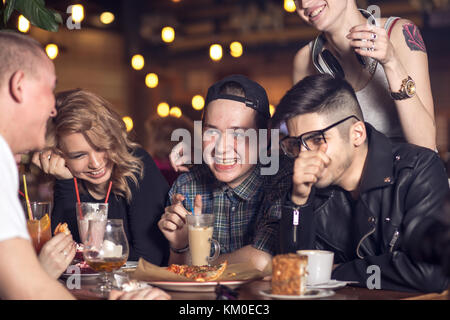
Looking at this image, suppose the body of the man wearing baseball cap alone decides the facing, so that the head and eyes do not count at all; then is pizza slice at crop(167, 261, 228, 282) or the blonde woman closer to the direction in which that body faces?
the pizza slice

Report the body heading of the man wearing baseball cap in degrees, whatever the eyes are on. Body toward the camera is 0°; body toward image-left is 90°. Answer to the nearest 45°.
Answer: approximately 0°

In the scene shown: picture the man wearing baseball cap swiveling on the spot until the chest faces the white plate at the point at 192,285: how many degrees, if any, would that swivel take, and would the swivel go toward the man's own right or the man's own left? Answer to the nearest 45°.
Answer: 0° — they already face it

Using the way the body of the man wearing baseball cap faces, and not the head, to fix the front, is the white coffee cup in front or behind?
in front

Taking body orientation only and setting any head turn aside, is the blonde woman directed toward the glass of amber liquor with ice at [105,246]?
yes

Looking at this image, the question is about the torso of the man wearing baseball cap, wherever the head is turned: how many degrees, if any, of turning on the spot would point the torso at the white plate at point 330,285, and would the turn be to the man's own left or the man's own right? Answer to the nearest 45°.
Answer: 0° — they already face it

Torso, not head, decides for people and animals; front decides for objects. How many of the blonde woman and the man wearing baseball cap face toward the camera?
2

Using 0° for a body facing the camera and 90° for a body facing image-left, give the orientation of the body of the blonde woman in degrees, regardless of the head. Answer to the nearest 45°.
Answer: approximately 0°

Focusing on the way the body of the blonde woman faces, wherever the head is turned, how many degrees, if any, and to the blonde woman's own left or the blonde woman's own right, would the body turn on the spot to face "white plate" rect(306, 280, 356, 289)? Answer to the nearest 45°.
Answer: approximately 45° to the blonde woman's own left

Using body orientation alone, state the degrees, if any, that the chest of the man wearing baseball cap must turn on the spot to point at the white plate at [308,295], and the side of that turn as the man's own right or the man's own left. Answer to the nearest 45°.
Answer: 0° — they already face it
